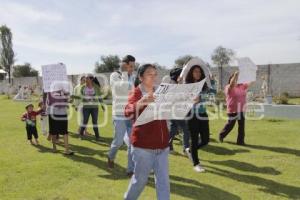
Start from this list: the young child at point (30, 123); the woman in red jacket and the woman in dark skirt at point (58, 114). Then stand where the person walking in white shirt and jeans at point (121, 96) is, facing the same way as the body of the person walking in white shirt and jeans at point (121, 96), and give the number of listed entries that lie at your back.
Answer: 2

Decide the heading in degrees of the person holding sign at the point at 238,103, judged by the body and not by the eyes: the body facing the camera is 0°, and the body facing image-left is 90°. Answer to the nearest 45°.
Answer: approximately 315°

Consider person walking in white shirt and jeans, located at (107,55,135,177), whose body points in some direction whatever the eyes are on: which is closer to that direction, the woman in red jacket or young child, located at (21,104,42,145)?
the woman in red jacket

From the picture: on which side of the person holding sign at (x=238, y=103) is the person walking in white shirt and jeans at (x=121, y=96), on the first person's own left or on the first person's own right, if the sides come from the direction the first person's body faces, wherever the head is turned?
on the first person's own right

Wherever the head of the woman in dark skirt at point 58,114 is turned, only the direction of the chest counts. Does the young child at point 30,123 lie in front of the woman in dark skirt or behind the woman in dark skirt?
behind

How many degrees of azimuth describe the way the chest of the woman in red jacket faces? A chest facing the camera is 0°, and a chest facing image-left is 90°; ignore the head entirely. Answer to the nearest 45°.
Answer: approximately 315°

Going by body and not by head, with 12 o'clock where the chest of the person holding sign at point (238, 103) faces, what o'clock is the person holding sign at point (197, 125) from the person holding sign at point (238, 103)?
the person holding sign at point (197, 125) is roughly at 2 o'clock from the person holding sign at point (238, 103).
